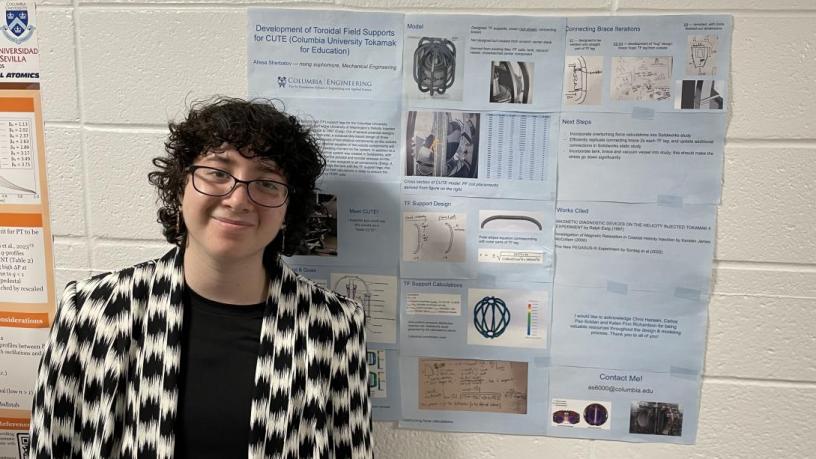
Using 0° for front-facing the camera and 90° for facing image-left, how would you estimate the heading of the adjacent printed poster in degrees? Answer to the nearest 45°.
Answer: approximately 0°

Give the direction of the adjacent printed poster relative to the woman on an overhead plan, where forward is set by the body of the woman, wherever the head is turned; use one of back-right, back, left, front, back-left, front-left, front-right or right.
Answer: back-right

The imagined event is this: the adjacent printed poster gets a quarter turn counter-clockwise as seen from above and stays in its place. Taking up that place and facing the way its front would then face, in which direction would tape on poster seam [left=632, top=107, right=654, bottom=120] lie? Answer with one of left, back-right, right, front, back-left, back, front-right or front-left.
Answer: front-right

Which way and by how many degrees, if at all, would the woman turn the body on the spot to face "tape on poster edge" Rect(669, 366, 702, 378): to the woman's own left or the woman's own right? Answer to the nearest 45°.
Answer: approximately 90° to the woman's own left

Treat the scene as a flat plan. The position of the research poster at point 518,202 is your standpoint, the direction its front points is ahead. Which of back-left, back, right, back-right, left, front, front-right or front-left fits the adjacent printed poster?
right

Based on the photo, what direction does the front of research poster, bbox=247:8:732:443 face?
toward the camera

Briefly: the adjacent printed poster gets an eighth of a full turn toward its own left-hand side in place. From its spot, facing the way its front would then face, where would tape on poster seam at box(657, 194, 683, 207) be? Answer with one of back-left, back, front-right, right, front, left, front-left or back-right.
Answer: front

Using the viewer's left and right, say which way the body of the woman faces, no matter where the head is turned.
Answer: facing the viewer

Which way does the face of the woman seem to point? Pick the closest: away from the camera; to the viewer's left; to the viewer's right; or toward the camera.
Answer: toward the camera

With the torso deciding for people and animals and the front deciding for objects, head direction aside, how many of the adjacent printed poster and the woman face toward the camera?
2

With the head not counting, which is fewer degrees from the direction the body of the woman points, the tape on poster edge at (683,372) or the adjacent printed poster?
the tape on poster edge

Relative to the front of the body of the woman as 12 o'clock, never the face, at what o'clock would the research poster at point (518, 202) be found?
The research poster is roughly at 9 o'clock from the woman.

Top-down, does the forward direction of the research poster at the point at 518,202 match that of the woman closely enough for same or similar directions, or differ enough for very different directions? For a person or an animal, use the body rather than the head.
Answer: same or similar directions

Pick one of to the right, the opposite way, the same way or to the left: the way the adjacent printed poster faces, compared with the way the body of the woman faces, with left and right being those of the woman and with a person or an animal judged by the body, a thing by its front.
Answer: the same way

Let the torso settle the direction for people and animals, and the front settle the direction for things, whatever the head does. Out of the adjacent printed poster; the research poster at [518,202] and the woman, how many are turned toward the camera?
3

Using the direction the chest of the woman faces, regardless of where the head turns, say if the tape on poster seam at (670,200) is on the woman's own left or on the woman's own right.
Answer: on the woman's own left
